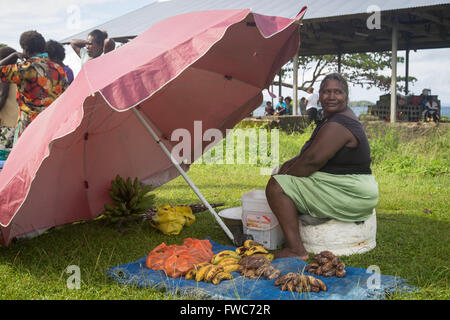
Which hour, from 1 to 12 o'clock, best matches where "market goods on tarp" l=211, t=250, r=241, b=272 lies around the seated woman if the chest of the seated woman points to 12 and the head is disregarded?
The market goods on tarp is roughly at 11 o'clock from the seated woman.

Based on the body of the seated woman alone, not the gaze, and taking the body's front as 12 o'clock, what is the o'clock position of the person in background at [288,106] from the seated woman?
The person in background is roughly at 3 o'clock from the seated woman.

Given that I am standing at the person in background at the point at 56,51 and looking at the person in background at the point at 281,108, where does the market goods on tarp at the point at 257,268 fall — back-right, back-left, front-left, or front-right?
back-right

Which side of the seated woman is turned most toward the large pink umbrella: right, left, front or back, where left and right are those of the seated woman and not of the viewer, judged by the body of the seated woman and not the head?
front

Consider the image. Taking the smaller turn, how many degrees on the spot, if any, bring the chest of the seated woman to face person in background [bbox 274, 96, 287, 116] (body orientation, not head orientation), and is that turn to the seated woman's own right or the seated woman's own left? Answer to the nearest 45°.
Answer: approximately 90° to the seated woman's own right

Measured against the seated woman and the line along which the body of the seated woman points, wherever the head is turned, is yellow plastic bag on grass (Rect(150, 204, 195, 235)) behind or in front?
in front

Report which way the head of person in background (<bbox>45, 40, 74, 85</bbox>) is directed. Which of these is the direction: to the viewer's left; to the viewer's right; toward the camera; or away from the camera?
away from the camera

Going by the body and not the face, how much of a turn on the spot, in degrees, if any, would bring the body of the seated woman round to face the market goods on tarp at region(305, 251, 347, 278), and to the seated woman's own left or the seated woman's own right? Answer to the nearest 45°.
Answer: approximately 90° to the seated woman's own left

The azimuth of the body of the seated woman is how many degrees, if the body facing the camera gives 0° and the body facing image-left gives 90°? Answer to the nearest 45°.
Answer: approximately 90°
